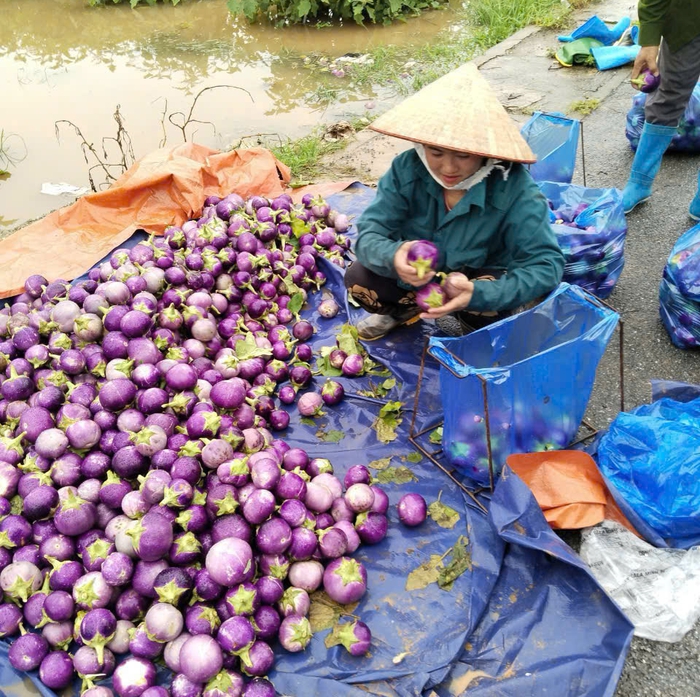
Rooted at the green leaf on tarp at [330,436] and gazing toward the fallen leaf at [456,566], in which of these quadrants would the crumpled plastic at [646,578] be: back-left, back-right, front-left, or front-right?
front-left

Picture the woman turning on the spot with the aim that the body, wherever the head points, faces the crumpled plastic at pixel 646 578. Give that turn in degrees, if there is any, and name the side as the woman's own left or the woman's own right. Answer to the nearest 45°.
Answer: approximately 90° to the woman's own left

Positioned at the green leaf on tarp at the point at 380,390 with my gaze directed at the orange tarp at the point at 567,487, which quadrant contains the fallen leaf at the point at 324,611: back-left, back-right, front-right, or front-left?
front-right

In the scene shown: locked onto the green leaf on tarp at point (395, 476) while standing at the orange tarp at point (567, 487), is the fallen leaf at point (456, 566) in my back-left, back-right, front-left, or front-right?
front-left

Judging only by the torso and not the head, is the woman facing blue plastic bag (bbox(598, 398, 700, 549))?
no

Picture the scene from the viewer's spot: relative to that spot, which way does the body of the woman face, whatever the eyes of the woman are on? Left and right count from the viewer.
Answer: facing the viewer and to the left of the viewer

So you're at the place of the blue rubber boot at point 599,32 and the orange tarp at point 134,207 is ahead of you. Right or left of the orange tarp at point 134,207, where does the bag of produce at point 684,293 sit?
left

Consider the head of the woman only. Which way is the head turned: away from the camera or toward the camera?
toward the camera

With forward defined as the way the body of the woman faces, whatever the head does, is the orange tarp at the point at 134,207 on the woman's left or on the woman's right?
on the woman's right
